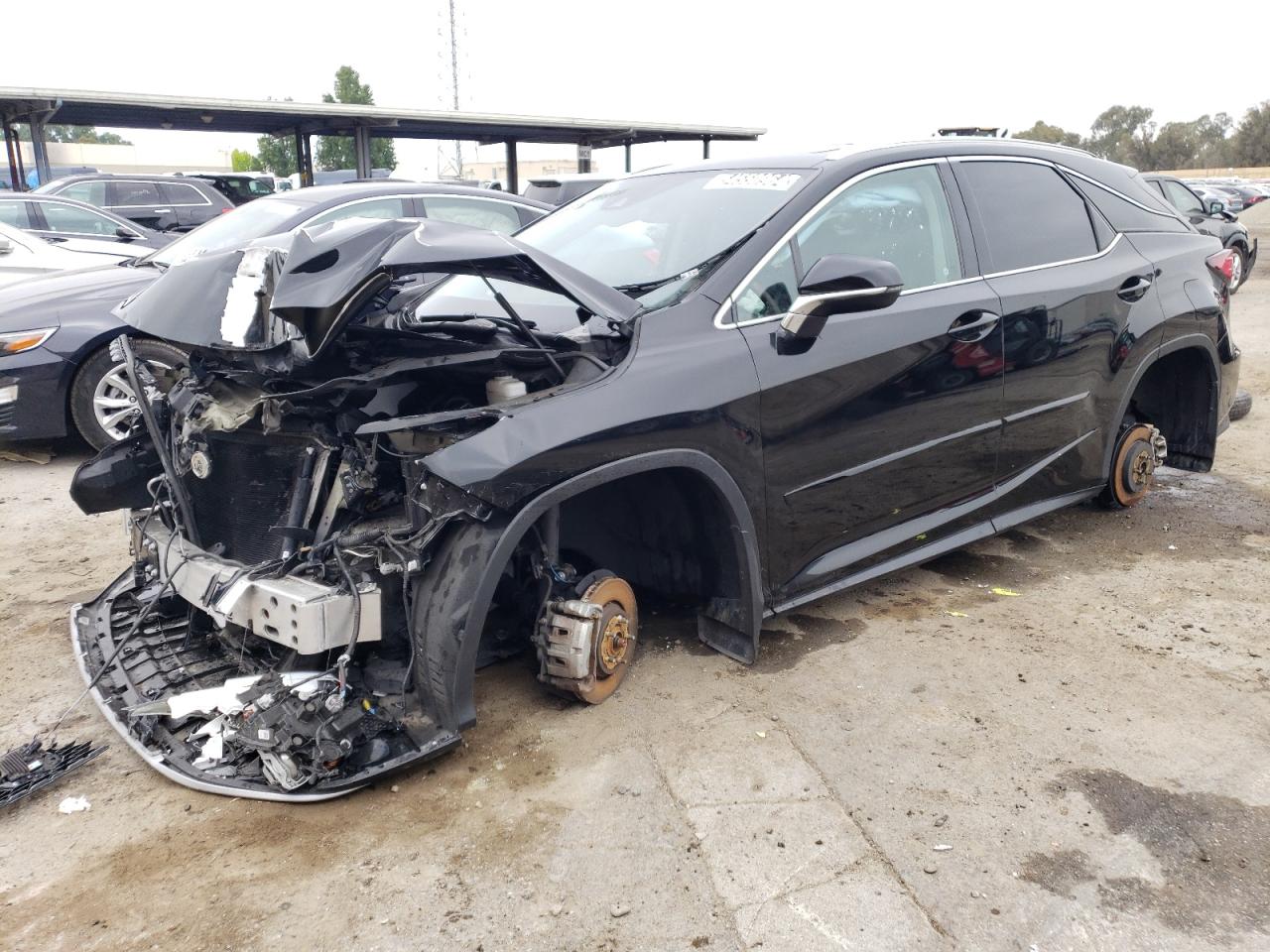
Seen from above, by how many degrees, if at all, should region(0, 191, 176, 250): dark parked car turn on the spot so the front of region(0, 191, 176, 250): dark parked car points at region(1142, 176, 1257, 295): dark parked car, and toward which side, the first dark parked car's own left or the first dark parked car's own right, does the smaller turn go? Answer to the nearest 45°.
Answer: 0° — it already faces it

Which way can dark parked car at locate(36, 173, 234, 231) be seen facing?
to the viewer's left

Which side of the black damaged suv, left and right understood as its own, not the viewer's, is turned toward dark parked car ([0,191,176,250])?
right

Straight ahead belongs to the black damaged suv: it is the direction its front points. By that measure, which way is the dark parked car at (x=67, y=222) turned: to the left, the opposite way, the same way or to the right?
the opposite way

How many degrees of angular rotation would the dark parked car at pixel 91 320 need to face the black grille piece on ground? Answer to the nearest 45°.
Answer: approximately 45° to its left

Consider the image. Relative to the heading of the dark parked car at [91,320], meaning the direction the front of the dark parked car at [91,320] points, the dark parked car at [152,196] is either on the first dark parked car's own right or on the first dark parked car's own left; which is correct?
on the first dark parked car's own right

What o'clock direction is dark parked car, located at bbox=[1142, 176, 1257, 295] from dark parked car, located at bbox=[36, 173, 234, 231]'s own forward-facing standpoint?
dark parked car, located at bbox=[1142, 176, 1257, 295] is roughly at 7 o'clock from dark parked car, located at bbox=[36, 173, 234, 231].

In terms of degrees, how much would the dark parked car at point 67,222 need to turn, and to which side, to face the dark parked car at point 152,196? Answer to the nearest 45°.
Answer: approximately 90° to its left
